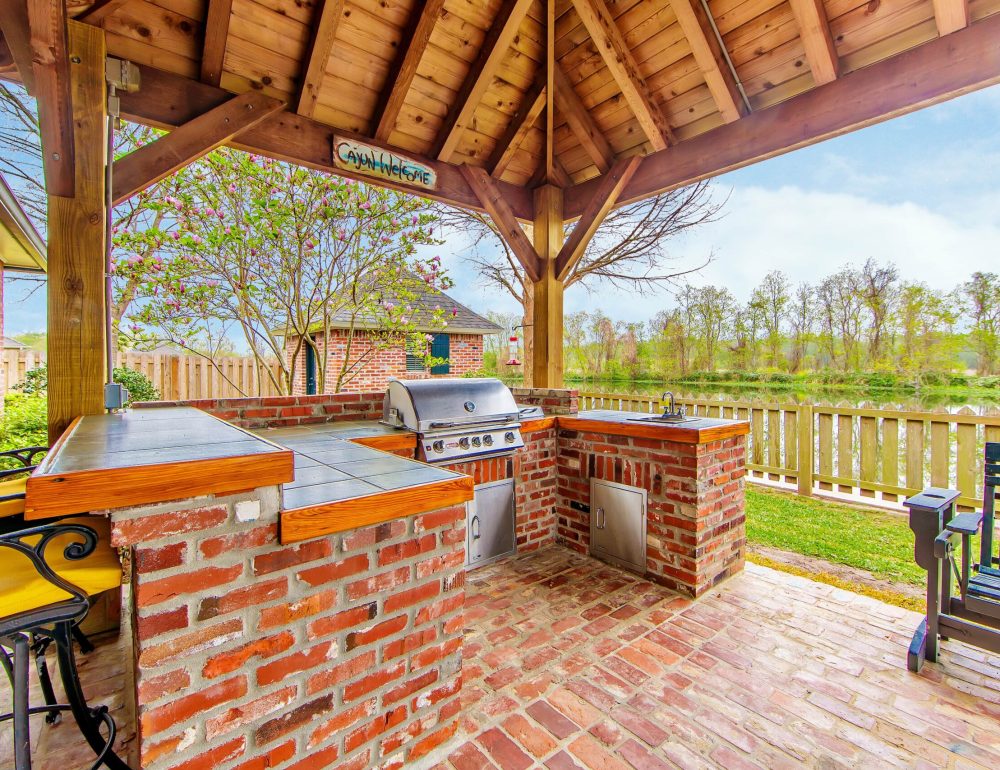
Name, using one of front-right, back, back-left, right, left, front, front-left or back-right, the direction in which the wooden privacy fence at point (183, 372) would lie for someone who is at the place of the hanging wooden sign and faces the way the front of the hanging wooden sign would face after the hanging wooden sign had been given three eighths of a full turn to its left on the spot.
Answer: front-left

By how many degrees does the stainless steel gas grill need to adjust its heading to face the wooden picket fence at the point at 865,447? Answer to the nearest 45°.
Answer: approximately 45° to its left

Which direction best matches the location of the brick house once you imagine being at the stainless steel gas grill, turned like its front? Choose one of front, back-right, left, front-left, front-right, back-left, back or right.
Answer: back-left

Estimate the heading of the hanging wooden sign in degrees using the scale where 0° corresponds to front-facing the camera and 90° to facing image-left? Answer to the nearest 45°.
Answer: approximately 315°

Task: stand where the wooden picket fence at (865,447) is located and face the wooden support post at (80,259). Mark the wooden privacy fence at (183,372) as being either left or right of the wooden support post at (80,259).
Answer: right

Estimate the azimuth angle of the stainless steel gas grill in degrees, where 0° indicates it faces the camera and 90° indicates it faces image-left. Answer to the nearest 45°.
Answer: approximately 315°

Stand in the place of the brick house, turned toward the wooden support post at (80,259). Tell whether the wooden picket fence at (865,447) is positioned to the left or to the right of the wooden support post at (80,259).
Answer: left
